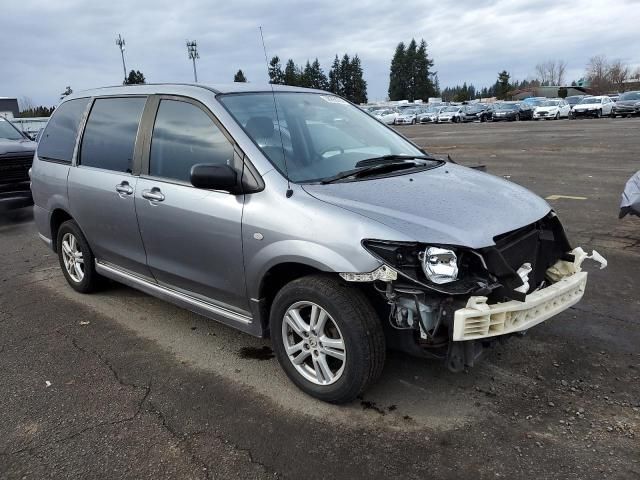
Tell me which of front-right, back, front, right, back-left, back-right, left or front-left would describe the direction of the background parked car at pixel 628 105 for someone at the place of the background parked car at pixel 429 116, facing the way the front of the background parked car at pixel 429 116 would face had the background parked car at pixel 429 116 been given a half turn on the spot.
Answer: right

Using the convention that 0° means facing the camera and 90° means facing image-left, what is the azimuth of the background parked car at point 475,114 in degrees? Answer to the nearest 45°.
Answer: approximately 45°

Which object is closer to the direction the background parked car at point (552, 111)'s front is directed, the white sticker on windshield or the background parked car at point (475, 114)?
the white sticker on windshield

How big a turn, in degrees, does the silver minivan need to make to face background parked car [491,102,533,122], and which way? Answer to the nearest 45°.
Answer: approximately 135° to its left

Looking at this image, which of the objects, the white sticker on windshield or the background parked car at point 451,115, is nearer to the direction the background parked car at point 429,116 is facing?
the white sticker on windshield

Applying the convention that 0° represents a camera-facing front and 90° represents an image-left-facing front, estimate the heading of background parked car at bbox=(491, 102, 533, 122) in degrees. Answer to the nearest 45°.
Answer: approximately 45°

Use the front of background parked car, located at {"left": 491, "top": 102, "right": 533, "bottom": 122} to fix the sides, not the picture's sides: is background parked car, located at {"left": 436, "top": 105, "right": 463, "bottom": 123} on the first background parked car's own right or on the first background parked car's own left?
on the first background parked car's own right

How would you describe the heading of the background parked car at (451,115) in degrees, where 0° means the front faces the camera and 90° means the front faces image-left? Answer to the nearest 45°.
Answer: approximately 45°

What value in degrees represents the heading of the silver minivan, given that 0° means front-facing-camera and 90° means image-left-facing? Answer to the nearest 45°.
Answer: approximately 315°

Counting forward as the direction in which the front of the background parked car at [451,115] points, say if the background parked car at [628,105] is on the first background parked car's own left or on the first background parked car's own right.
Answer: on the first background parked car's own left

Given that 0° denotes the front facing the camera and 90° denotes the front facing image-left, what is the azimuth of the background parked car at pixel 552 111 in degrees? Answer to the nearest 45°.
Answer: approximately 45°

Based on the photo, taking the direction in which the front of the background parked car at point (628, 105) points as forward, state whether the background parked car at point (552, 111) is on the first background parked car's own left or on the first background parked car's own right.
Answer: on the first background parked car's own right
